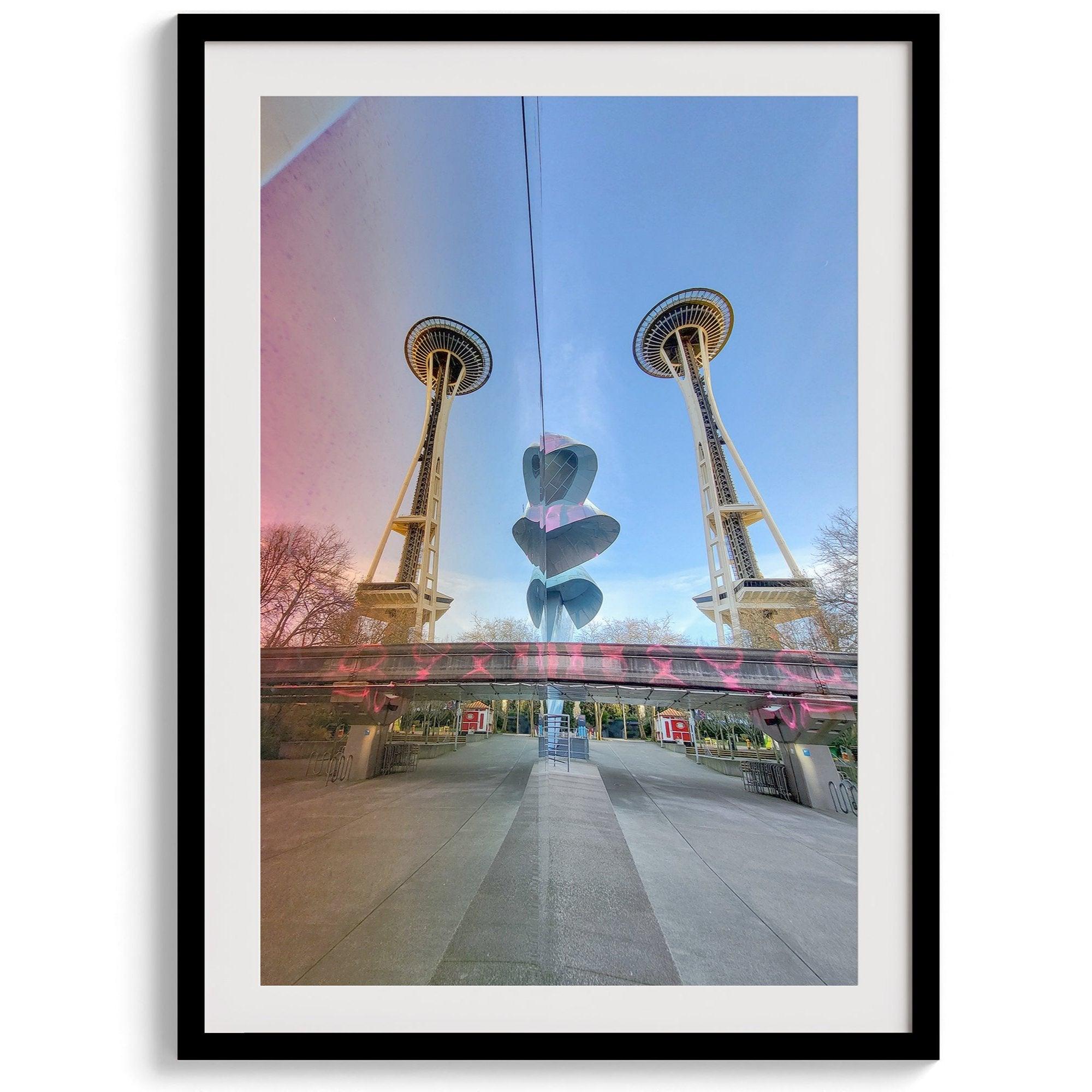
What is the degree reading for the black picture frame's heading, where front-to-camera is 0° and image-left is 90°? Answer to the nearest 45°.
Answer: approximately 0°
